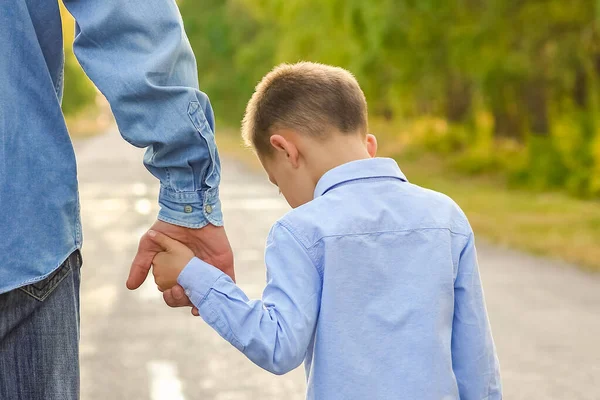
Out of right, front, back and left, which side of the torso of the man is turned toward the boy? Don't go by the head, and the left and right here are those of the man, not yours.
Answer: right

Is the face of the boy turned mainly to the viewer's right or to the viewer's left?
to the viewer's left

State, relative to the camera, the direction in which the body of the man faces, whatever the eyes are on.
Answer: away from the camera
